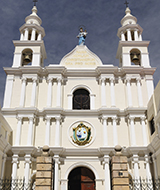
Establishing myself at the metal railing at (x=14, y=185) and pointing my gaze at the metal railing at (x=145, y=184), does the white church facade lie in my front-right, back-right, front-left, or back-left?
front-left

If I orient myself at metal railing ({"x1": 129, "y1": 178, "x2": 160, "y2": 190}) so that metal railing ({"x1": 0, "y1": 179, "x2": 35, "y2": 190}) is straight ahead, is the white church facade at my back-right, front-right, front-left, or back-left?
front-right

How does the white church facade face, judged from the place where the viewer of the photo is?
facing the viewer
